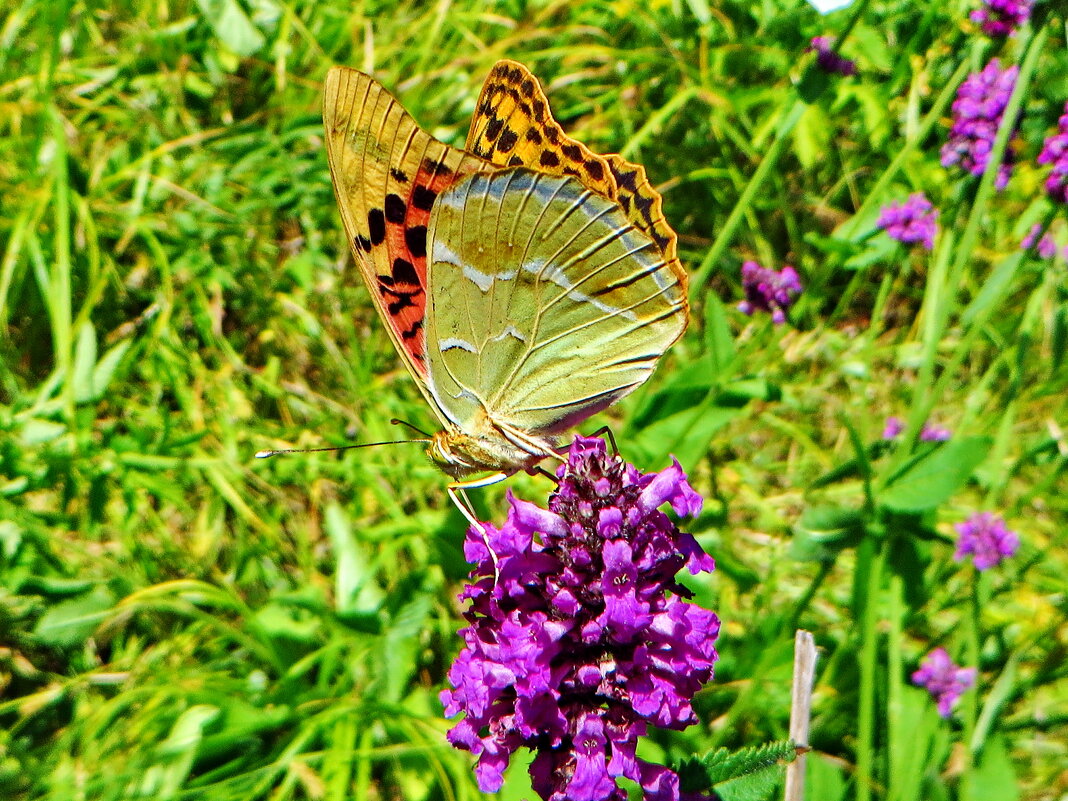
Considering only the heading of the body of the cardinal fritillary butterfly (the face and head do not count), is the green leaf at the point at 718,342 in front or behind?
behind

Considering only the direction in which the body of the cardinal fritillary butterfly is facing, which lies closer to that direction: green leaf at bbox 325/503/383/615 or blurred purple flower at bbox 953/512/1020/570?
the green leaf

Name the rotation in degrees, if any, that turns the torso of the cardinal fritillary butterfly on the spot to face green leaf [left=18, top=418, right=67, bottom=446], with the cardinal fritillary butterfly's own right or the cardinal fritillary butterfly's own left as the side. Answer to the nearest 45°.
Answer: approximately 45° to the cardinal fritillary butterfly's own right

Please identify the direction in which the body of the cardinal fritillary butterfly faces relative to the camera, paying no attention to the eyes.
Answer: to the viewer's left

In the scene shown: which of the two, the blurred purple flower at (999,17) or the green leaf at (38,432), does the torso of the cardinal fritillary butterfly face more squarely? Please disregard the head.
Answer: the green leaf

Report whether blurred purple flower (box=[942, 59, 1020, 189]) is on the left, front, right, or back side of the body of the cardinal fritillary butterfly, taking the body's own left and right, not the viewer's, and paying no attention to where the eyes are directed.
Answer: right

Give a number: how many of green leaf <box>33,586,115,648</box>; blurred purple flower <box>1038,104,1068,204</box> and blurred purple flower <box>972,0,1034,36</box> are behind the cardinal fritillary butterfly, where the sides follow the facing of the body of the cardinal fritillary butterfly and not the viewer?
2

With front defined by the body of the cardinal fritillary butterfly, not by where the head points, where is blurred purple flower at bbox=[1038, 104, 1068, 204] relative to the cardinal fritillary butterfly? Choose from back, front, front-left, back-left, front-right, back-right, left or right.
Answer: back

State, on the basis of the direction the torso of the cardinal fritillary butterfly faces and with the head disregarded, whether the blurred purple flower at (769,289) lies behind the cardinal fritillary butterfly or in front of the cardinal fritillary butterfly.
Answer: behind

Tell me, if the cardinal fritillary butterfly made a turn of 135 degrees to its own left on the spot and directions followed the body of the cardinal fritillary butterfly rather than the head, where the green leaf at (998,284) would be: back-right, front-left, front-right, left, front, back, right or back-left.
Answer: front-left

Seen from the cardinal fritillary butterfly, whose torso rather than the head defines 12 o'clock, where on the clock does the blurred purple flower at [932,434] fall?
The blurred purple flower is roughly at 5 o'clock from the cardinal fritillary butterfly.
